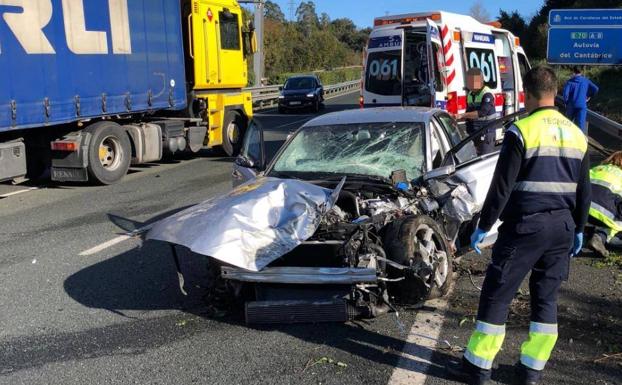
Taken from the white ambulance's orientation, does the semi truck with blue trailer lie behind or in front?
behind

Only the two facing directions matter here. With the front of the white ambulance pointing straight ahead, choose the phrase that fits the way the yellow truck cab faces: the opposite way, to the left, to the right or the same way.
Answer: the same way

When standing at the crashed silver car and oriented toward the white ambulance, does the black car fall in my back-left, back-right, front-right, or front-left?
front-left

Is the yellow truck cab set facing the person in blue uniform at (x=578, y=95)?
no

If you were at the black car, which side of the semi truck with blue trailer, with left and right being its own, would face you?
front

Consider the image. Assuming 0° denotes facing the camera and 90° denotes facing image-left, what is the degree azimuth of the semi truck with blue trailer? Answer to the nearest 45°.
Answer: approximately 225°

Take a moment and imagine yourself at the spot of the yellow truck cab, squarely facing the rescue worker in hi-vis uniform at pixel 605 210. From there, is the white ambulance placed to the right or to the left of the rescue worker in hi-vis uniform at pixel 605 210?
left

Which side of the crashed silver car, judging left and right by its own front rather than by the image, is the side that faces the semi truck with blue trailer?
right

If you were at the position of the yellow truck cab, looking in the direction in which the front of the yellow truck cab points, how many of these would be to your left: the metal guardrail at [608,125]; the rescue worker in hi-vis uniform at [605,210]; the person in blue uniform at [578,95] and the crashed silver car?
0

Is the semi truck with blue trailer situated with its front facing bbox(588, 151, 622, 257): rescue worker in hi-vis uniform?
no

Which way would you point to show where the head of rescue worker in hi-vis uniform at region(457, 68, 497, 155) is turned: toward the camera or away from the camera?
toward the camera

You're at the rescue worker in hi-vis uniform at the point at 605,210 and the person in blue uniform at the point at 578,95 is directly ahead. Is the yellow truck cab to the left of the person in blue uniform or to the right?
left

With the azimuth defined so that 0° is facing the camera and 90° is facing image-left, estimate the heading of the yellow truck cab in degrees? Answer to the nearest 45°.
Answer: approximately 225°

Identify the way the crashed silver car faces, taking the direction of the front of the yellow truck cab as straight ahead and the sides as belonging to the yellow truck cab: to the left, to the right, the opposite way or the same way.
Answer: the opposite way

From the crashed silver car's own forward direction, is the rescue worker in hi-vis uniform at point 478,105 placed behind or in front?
behind

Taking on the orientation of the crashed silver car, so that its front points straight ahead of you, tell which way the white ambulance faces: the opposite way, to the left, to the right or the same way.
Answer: the opposite way
